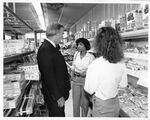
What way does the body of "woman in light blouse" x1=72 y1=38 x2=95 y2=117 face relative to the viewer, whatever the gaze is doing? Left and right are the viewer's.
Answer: facing the viewer and to the left of the viewer

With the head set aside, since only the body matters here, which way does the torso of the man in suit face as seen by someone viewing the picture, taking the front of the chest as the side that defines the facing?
to the viewer's right

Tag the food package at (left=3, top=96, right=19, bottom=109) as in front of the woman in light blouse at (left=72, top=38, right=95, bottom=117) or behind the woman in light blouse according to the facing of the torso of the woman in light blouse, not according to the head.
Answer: in front

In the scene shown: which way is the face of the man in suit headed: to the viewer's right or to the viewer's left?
to the viewer's right

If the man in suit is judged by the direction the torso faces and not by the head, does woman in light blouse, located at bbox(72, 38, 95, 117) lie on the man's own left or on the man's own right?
on the man's own left

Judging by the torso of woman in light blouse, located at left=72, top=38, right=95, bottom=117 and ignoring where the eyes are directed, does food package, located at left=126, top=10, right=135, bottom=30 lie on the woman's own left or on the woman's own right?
on the woman's own left

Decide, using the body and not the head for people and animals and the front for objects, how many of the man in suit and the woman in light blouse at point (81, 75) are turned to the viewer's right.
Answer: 1
